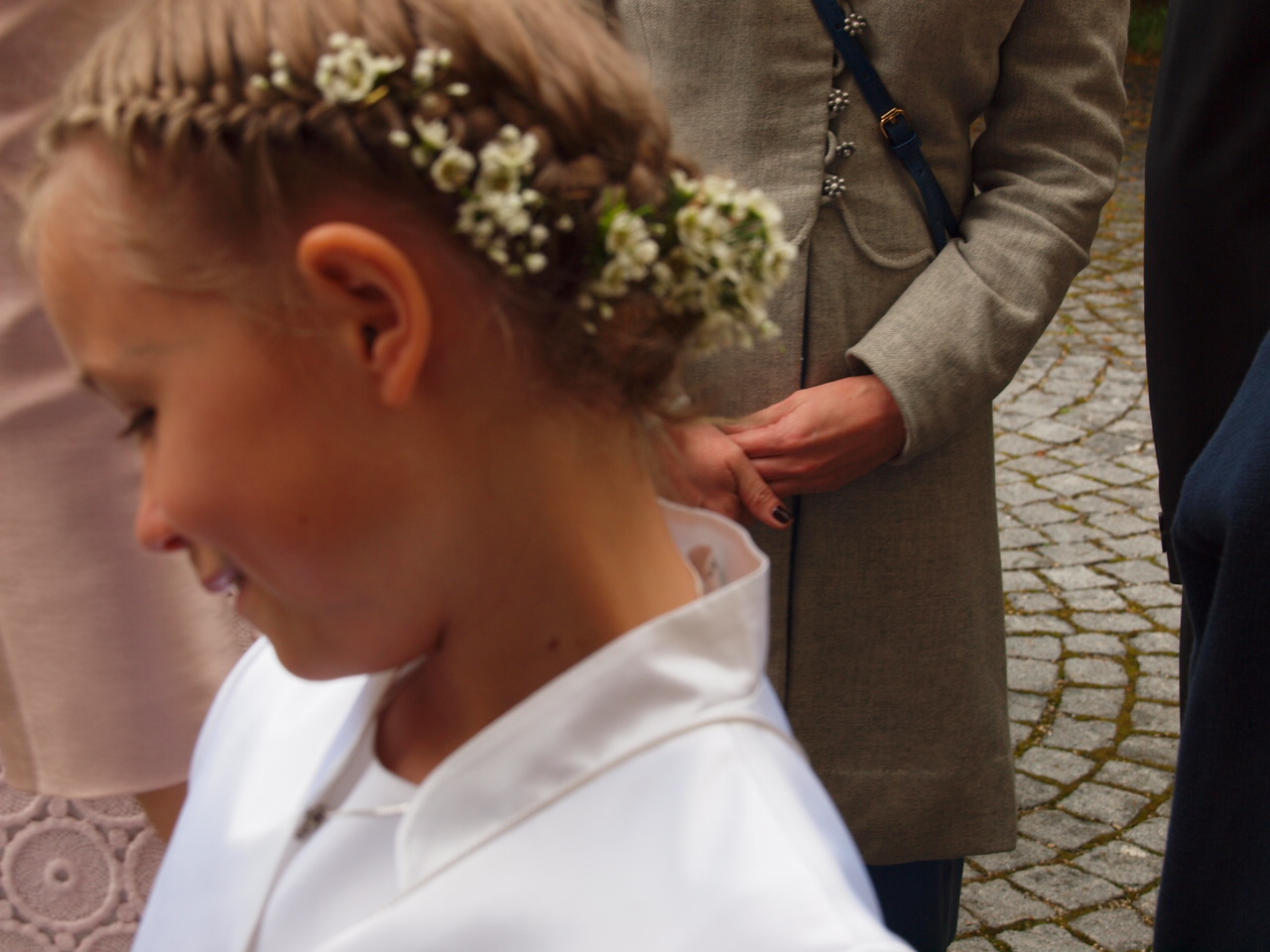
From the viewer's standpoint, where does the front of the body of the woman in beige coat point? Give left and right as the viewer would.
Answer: facing the viewer and to the left of the viewer

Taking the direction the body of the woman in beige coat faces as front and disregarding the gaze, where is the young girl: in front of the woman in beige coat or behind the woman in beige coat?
in front

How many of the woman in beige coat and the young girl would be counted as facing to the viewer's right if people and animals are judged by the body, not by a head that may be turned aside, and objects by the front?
0

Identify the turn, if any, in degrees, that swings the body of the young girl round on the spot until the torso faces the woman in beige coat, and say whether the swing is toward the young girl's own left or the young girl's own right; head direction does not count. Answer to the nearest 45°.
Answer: approximately 180°

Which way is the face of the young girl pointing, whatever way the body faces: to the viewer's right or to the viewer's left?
to the viewer's left

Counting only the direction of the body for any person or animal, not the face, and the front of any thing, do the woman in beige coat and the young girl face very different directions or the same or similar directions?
same or similar directions
